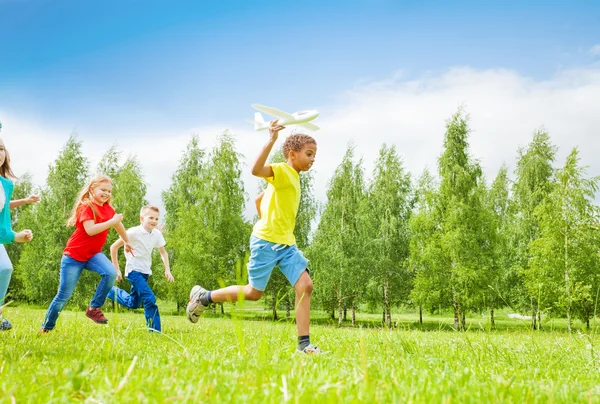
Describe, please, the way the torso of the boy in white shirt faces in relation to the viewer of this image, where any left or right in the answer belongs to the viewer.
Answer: facing the viewer and to the right of the viewer

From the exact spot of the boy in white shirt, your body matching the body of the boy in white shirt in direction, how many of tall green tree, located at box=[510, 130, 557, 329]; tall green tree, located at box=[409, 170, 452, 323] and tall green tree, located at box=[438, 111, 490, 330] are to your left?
3

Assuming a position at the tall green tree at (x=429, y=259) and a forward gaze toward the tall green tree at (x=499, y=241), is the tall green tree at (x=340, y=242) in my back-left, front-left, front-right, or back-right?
back-left

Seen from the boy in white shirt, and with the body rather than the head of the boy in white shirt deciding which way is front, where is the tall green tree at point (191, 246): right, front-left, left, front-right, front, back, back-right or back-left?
back-left

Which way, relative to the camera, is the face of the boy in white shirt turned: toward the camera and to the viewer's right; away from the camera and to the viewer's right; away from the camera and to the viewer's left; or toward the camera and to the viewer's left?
toward the camera and to the viewer's right

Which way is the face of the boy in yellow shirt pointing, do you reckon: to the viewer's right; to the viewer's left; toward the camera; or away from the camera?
to the viewer's right

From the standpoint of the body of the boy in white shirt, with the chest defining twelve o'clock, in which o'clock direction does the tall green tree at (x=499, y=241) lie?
The tall green tree is roughly at 9 o'clock from the boy in white shirt.

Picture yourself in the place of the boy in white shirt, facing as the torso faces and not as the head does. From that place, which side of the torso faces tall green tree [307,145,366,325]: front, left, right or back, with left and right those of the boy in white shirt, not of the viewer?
left

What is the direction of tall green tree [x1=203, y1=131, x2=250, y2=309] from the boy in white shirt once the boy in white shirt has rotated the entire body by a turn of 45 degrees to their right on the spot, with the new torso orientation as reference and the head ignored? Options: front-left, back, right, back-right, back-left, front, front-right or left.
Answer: back

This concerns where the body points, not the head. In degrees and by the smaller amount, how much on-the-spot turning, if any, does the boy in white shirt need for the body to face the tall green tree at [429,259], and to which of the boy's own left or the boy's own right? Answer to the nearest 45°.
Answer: approximately 90° to the boy's own left

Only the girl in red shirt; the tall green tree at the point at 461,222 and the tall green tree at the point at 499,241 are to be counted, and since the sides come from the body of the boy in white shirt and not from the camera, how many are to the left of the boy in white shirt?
2

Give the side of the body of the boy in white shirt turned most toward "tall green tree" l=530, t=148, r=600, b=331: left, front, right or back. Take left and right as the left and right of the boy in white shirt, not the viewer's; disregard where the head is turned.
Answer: left

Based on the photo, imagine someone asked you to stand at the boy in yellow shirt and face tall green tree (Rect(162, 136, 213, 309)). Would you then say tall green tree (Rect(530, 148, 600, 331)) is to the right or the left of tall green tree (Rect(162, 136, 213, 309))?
right
